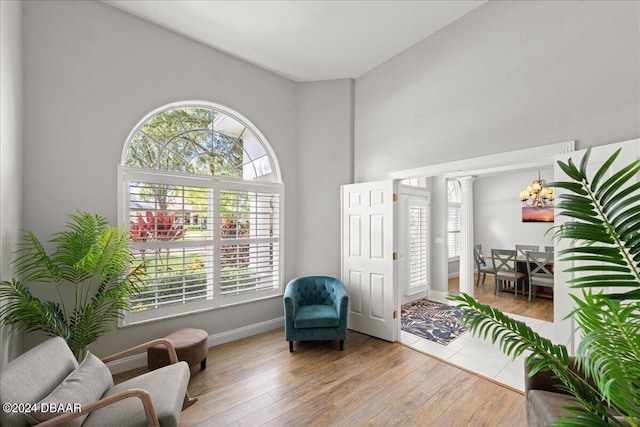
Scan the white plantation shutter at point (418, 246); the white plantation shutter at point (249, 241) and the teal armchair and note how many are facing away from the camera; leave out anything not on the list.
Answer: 0

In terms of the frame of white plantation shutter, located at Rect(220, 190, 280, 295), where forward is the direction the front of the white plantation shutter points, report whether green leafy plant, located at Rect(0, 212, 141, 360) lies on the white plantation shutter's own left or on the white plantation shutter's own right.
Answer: on the white plantation shutter's own right

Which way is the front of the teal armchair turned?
toward the camera

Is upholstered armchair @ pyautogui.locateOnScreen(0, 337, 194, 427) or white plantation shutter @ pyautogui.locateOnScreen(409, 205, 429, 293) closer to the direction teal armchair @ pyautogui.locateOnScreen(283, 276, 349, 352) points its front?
the upholstered armchair

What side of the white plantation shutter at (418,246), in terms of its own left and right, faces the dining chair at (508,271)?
left

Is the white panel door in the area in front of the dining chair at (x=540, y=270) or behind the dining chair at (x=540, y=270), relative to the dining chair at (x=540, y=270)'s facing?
behind

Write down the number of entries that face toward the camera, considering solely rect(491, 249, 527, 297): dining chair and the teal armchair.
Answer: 1

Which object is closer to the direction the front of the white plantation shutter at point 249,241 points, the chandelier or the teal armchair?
the teal armchair

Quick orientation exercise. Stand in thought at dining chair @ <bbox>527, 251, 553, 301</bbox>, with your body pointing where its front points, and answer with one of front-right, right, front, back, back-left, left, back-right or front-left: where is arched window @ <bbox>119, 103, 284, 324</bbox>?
back-left

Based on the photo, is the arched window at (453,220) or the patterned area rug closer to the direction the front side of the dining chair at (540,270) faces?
the arched window

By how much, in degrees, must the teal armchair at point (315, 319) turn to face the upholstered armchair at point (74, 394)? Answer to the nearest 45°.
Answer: approximately 45° to its right

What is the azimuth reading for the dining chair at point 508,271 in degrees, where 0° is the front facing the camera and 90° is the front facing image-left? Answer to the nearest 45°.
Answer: approximately 225°

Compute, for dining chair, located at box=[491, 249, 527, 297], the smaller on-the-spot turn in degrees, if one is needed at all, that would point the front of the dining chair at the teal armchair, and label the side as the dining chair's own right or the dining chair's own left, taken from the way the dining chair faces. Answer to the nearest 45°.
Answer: approximately 180°

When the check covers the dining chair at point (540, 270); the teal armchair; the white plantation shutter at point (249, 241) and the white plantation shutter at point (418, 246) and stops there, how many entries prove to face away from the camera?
1

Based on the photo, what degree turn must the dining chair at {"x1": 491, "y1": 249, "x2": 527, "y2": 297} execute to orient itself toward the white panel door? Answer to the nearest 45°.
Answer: approximately 180°

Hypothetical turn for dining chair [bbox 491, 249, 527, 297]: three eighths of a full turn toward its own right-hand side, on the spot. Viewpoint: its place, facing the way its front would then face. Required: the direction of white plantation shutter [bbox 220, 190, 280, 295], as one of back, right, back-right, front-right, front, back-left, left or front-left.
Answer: front-right

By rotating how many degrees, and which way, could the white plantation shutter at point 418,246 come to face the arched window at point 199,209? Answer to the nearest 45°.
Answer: approximately 90° to its right

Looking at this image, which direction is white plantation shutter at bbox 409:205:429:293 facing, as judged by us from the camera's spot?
facing the viewer and to the right of the viewer
